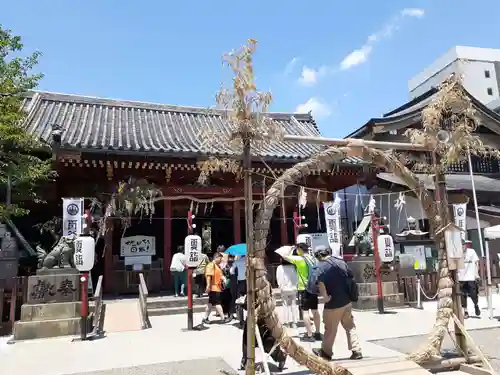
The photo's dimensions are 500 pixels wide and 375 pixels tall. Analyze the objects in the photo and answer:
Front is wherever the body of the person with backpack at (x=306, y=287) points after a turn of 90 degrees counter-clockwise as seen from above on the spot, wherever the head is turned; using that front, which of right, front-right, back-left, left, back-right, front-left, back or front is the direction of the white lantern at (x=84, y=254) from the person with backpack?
front-right

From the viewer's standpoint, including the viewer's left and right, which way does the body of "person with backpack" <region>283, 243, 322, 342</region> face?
facing away from the viewer and to the left of the viewer

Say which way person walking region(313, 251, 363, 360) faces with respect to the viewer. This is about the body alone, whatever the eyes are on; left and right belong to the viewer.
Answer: facing away from the viewer and to the left of the viewer

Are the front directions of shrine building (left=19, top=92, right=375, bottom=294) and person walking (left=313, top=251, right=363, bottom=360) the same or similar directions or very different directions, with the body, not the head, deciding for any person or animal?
very different directions

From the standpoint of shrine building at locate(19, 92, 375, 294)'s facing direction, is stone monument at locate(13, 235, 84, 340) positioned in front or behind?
in front

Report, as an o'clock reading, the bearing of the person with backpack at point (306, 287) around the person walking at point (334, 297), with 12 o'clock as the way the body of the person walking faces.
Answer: The person with backpack is roughly at 1 o'clock from the person walking.

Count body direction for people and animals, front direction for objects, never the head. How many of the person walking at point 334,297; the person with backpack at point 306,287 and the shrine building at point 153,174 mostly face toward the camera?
1

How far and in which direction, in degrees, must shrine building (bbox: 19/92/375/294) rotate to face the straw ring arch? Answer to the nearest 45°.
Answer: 0° — it already faces it

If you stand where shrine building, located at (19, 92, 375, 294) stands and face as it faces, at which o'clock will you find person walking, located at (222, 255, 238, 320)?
The person walking is roughly at 11 o'clock from the shrine building.

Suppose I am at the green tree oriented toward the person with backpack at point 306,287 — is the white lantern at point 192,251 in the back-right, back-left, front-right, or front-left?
front-left

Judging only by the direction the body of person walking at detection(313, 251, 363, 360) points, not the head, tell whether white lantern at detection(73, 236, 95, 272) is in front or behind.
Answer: in front

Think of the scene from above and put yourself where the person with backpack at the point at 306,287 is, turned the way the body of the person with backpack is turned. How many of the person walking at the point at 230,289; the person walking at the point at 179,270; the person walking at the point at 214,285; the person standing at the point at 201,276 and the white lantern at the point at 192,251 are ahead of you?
5

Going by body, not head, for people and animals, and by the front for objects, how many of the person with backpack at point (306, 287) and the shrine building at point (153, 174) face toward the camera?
1

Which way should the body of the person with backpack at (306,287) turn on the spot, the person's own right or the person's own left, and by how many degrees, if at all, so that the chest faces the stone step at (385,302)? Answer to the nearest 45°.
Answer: approximately 90° to the person's own right

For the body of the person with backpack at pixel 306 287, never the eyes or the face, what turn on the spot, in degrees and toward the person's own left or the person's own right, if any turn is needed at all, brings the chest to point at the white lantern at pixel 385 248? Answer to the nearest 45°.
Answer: approximately 90° to the person's own right

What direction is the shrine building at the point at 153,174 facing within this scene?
toward the camera
